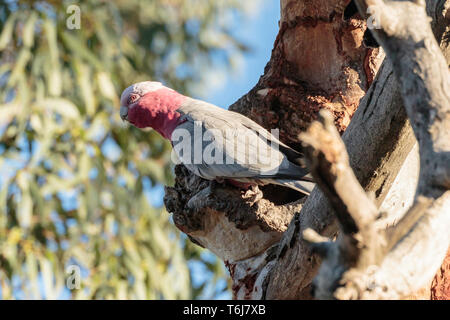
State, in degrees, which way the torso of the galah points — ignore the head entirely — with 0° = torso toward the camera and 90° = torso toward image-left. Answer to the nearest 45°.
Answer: approximately 90°
